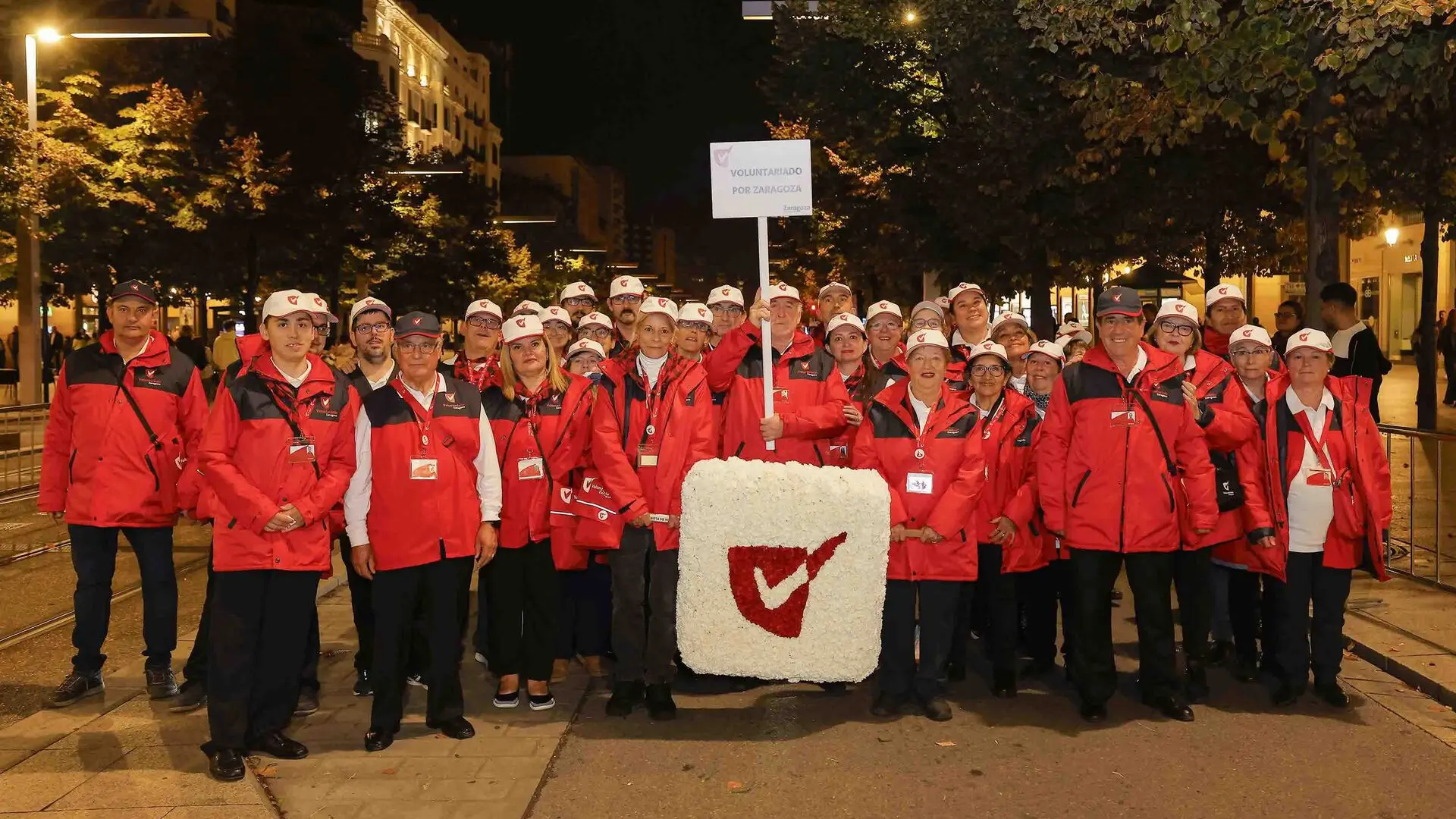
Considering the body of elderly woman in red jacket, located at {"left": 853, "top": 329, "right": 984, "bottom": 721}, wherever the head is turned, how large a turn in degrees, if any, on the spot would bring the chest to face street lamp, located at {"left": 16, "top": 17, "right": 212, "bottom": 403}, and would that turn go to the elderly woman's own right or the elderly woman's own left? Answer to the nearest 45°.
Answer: approximately 135° to the elderly woman's own right

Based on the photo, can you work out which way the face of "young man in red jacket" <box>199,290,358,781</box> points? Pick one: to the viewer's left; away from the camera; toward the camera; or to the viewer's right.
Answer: toward the camera

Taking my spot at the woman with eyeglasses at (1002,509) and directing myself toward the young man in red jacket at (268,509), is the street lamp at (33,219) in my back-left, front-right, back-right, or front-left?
front-right

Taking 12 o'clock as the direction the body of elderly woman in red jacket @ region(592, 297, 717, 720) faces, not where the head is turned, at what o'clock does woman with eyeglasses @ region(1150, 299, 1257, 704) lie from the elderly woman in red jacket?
The woman with eyeglasses is roughly at 9 o'clock from the elderly woman in red jacket.

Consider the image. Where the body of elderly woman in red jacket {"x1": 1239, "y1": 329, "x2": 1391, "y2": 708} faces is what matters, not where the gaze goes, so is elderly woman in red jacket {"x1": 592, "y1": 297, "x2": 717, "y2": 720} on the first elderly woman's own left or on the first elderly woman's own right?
on the first elderly woman's own right

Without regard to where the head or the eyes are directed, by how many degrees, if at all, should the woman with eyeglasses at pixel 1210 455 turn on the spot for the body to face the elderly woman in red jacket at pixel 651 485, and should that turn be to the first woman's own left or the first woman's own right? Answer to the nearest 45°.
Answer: approximately 45° to the first woman's own right

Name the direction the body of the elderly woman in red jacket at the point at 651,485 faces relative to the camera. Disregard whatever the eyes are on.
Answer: toward the camera

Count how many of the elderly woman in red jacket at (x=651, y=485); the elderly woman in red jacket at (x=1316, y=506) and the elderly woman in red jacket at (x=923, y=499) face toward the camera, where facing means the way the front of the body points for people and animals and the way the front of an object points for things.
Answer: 3

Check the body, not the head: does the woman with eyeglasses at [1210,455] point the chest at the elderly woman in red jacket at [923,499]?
no

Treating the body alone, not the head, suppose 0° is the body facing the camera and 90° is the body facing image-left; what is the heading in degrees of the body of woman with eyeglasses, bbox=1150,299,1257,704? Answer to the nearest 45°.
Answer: approximately 0°

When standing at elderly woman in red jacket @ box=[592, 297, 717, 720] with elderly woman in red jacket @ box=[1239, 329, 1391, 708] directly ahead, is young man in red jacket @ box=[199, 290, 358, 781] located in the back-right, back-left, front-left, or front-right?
back-right

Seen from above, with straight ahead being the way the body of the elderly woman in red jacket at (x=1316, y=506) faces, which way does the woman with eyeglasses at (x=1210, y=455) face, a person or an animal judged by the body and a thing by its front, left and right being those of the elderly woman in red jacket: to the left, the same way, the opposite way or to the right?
the same way

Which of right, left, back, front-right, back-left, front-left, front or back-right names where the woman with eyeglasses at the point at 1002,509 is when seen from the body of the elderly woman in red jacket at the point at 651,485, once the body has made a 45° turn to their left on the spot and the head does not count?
front-left

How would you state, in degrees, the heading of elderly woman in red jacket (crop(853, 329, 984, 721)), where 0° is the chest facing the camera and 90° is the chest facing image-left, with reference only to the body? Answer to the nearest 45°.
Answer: approximately 0°
